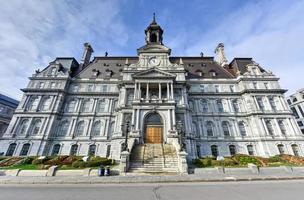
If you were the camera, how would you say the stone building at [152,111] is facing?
facing the viewer

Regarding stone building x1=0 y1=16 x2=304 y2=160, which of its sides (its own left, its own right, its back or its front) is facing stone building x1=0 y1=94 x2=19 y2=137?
right
